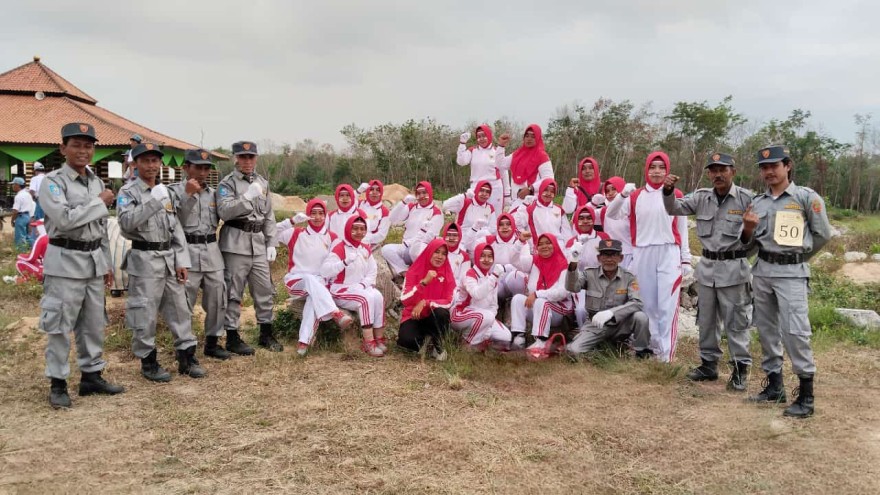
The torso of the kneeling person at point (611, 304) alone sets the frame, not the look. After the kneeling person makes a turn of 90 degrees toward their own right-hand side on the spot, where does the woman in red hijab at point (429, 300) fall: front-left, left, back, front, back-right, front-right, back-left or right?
front

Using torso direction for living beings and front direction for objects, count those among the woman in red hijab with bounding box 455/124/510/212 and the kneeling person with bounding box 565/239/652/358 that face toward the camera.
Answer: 2

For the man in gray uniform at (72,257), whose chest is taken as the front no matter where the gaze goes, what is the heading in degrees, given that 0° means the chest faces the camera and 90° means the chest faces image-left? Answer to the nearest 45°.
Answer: approximately 315°

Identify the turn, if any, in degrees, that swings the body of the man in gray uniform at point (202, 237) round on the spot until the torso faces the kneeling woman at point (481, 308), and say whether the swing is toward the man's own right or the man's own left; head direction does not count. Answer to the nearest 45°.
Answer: approximately 45° to the man's own left

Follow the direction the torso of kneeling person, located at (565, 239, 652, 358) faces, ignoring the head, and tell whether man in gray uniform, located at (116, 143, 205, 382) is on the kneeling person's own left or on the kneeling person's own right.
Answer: on the kneeling person's own right

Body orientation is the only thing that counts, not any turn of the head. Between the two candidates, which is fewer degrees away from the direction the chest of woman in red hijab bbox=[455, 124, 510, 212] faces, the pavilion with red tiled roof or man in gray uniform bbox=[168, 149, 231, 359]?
the man in gray uniform

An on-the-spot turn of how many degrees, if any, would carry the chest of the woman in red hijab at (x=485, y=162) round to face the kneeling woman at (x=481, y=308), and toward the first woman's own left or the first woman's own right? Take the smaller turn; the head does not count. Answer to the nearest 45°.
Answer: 0° — they already face them
